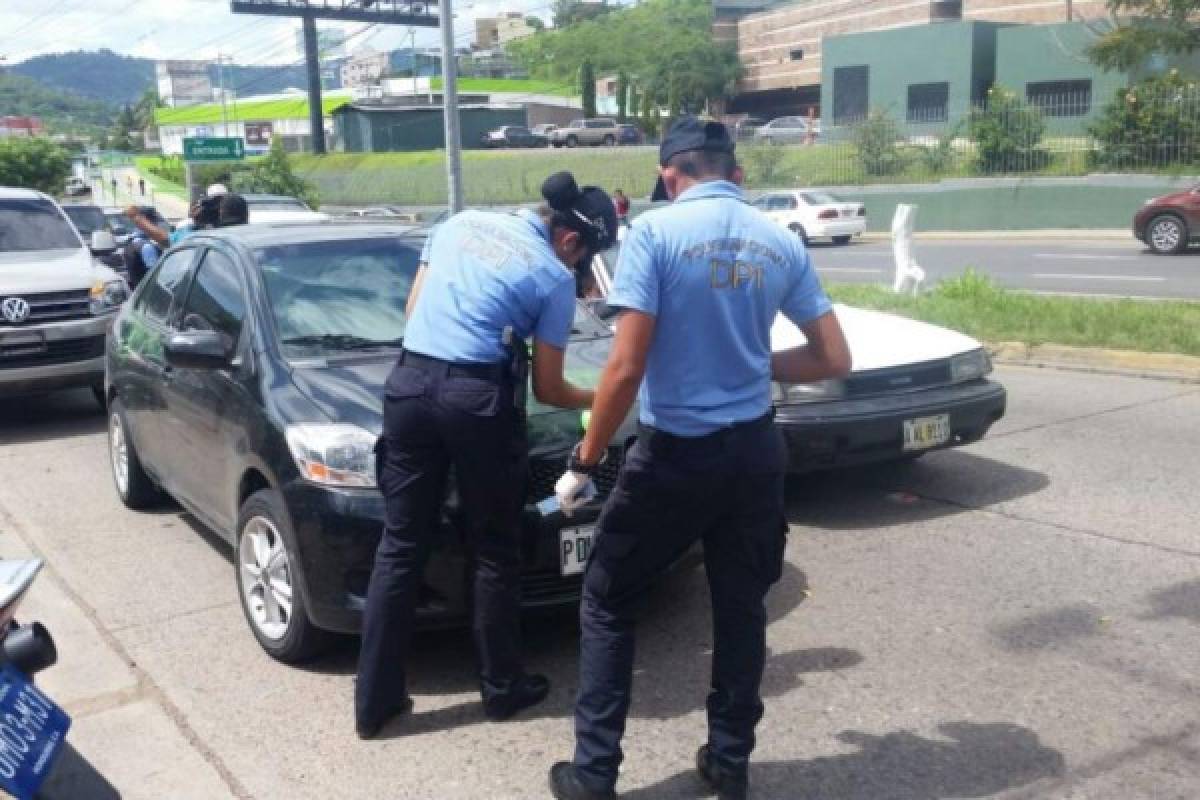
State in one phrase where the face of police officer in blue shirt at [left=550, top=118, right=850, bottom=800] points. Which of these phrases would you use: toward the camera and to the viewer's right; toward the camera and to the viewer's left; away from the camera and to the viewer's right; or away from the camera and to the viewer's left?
away from the camera and to the viewer's left

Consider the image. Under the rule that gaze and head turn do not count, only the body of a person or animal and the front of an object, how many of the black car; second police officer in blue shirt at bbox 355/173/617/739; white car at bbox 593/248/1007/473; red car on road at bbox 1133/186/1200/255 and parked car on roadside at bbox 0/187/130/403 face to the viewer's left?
1

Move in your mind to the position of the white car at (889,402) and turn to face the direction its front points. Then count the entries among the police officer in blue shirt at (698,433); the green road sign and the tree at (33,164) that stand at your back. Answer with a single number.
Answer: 2

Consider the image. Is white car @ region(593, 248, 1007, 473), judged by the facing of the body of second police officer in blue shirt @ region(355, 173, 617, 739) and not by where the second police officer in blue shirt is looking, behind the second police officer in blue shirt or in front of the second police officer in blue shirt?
in front

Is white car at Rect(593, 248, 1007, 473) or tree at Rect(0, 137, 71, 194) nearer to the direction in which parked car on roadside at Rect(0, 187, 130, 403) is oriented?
the white car

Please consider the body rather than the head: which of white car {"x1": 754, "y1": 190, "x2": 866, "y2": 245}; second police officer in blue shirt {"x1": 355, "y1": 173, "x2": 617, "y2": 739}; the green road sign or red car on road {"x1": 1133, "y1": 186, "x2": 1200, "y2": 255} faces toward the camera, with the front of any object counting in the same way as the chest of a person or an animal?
the green road sign

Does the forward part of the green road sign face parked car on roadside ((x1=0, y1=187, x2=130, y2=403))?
yes

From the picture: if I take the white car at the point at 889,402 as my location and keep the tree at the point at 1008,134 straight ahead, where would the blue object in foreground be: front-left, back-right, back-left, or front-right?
back-left

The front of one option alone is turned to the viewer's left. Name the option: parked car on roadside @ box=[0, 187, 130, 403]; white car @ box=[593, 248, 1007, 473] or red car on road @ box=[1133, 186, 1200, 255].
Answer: red car on road @ box=[1133, 186, 1200, 255]

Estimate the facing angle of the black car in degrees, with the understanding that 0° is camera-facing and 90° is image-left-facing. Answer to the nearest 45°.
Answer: approximately 315°

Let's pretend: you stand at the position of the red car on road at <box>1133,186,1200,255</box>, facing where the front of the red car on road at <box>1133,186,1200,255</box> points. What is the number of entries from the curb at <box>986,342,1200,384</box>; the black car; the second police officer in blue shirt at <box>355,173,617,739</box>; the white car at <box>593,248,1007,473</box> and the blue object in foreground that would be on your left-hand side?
5

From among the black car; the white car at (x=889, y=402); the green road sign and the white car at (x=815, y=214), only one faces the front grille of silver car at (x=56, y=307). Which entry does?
the green road sign

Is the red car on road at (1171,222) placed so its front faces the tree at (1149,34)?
no

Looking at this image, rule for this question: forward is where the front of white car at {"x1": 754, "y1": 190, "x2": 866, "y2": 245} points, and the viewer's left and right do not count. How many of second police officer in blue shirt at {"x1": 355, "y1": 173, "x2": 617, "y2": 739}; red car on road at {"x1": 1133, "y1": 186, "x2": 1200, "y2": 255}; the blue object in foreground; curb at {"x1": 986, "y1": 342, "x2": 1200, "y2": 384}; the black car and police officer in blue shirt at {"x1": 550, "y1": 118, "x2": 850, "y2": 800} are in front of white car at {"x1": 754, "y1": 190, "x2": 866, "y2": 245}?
0

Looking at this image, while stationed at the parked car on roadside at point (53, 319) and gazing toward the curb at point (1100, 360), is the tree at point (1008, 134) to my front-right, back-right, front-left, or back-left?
front-left

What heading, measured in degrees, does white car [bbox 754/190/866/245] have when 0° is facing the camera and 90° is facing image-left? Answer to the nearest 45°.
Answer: approximately 135°

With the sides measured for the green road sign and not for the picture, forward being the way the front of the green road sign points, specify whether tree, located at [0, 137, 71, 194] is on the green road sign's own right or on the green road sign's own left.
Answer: on the green road sign's own right

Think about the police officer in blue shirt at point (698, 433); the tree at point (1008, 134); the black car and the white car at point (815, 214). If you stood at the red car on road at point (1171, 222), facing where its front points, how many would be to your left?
2

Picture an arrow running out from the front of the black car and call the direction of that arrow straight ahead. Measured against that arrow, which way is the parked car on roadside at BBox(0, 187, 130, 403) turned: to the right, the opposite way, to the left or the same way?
the same way

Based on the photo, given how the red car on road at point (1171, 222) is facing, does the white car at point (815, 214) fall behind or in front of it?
in front
